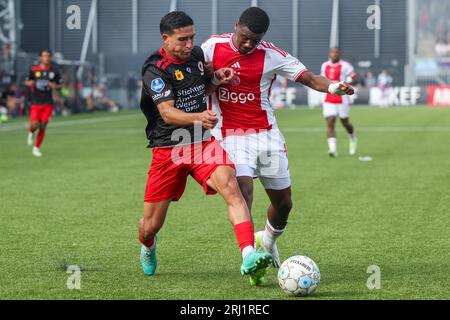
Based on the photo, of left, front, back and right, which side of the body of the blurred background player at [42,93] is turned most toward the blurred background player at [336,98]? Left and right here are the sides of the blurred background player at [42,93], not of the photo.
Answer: left

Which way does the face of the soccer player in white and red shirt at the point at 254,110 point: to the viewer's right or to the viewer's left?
to the viewer's left

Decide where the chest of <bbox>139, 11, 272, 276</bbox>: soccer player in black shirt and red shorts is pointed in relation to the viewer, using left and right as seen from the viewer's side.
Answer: facing the viewer and to the right of the viewer

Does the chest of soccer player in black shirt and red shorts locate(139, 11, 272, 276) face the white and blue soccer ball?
yes

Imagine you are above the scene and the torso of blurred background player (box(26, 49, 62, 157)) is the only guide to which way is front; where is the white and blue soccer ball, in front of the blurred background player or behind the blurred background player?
in front

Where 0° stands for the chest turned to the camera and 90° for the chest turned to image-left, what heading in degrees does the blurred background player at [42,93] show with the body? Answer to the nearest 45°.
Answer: approximately 0°

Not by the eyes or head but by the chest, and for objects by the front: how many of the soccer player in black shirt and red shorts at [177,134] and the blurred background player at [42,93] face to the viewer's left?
0

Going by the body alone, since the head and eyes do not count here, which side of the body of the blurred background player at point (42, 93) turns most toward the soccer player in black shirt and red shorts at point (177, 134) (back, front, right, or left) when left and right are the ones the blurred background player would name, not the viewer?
front
